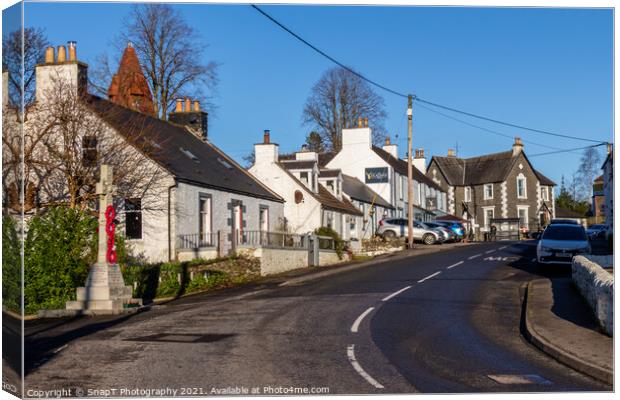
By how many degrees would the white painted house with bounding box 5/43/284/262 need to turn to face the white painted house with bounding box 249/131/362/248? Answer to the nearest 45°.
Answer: approximately 90° to its left

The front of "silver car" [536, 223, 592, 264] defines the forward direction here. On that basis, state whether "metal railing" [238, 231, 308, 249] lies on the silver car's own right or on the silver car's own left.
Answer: on the silver car's own right

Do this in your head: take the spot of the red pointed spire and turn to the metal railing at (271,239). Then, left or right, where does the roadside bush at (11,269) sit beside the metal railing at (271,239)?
right

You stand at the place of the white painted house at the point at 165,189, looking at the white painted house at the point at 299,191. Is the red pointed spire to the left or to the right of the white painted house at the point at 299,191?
left

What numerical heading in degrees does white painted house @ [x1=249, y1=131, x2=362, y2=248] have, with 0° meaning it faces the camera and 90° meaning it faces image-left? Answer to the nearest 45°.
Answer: approximately 315°

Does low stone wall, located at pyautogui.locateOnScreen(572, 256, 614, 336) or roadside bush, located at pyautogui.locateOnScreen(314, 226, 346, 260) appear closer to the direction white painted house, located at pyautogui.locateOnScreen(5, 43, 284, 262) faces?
the low stone wall

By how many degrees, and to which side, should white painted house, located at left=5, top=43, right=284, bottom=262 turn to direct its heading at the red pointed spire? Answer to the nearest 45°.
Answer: approximately 135° to its left

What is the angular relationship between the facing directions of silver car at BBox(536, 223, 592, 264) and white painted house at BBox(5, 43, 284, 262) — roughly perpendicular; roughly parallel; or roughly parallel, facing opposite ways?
roughly perpendicular

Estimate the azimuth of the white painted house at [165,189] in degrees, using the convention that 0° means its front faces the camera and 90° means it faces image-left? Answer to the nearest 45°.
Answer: approximately 315°
